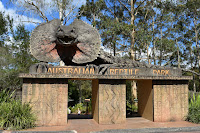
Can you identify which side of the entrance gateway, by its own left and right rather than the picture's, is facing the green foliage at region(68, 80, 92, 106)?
back

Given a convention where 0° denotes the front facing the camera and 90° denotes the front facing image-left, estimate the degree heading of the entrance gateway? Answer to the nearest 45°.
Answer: approximately 0°

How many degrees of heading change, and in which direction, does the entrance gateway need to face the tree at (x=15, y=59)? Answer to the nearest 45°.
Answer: approximately 135° to its right

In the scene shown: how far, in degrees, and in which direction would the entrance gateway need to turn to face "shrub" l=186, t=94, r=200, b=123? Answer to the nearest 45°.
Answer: approximately 90° to its left
